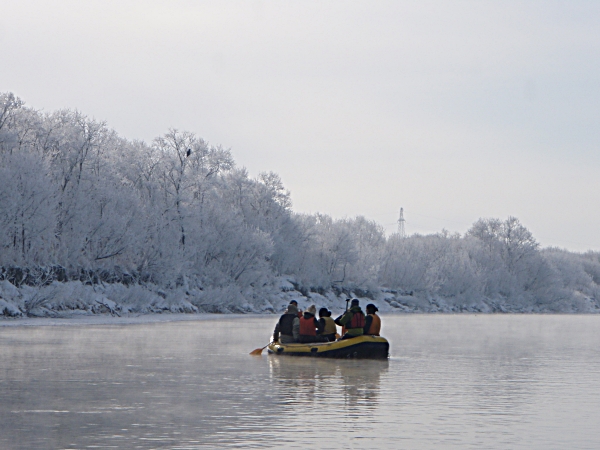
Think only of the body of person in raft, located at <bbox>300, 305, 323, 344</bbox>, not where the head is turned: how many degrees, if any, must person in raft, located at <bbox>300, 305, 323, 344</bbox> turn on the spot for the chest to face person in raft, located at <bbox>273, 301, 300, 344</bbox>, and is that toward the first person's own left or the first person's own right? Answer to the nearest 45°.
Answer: approximately 90° to the first person's own left

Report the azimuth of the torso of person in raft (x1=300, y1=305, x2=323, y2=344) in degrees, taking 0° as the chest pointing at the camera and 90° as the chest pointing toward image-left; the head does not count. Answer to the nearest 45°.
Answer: approximately 225°

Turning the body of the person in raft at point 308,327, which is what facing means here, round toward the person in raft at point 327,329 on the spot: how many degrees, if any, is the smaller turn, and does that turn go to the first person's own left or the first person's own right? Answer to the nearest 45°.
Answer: approximately 45° to the first person's own right

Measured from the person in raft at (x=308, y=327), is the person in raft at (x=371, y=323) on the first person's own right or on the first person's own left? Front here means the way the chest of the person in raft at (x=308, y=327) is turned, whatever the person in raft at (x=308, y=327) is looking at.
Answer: on the first person's own right

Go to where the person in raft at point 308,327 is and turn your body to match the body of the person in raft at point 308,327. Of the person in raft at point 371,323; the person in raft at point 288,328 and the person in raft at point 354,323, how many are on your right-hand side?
2

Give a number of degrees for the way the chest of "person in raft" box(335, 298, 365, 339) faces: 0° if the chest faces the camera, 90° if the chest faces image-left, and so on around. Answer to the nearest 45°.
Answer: approximately 135°
